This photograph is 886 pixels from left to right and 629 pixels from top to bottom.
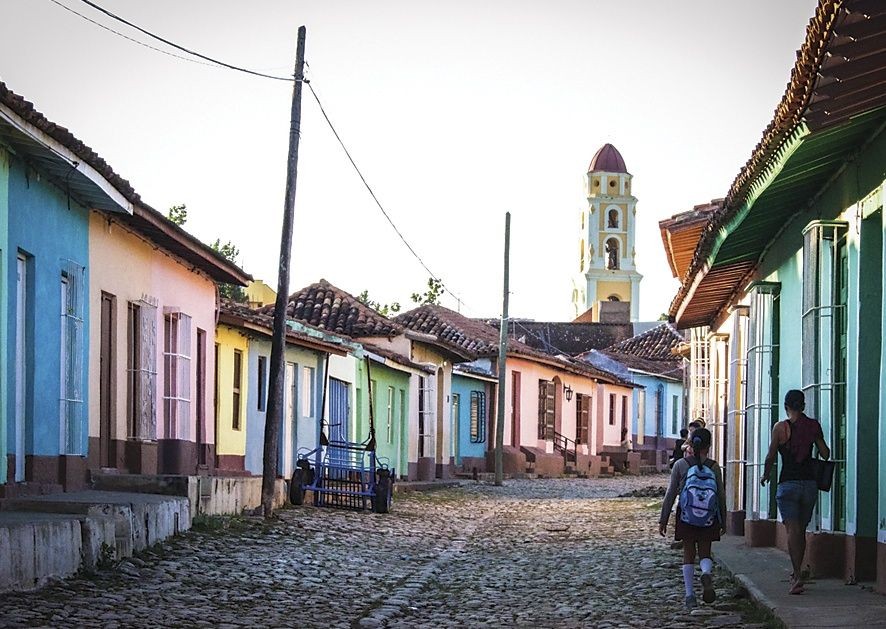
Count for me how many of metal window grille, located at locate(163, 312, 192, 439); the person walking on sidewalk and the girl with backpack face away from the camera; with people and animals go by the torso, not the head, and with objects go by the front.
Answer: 2

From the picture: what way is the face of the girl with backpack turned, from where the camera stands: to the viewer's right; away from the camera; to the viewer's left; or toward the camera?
away from the camera

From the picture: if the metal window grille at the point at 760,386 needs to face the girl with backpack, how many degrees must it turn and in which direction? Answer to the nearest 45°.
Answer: approximately 90° to its left

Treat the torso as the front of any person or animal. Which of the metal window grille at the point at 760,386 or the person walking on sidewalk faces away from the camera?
the person walking on sidewalk

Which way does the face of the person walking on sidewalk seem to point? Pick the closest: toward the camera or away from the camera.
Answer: away from the camera

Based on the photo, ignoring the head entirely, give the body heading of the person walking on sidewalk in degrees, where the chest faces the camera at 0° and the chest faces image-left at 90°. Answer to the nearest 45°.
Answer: approximately 180°

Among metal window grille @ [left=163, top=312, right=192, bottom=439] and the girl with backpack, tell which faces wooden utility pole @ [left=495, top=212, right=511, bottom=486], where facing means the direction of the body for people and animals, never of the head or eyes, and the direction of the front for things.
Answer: the girl with backpack

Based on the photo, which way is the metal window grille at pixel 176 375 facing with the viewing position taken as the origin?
facing the viewer and to the right of the viewer

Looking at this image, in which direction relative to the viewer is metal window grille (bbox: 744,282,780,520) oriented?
to the viewer's left

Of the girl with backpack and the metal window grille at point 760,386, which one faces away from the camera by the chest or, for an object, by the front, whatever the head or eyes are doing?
the girl with backpack

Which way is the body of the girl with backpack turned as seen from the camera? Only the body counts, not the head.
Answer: away from the camera

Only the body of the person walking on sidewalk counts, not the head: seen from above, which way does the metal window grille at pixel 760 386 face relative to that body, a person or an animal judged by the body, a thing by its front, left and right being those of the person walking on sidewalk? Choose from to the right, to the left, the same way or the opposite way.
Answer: to the left

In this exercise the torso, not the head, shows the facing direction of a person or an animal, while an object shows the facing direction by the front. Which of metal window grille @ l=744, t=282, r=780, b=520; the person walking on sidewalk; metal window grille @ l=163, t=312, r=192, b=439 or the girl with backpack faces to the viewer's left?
metal window grille @ l=744, t=282, r=780, b=520
